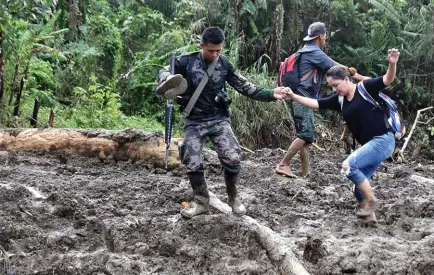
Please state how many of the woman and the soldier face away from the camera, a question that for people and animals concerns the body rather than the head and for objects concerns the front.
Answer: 0

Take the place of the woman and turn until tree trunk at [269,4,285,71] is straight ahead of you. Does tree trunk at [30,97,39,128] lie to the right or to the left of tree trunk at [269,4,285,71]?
left

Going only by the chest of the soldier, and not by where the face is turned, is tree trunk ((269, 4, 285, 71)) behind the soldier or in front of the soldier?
behind

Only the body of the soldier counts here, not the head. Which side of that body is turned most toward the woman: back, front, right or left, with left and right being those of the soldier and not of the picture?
left

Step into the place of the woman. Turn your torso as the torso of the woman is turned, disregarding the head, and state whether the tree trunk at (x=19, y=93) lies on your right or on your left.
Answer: on your right

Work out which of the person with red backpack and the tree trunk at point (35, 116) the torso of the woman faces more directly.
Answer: the tree trunk

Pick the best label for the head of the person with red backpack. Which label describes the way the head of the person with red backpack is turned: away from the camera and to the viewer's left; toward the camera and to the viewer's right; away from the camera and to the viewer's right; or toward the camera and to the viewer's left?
away from the camera and to the viewer's right

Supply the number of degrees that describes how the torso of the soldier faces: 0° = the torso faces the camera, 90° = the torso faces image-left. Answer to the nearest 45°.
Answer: approximately 0°
